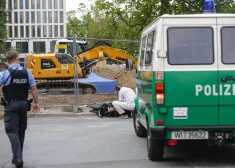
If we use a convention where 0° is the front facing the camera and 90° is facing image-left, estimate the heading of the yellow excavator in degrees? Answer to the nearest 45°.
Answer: approximately 270°

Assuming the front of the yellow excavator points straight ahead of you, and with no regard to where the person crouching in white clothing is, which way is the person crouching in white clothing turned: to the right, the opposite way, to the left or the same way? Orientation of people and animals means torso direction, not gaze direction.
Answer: the opposite way

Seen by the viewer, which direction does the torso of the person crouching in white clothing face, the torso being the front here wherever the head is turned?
to the viewer's left

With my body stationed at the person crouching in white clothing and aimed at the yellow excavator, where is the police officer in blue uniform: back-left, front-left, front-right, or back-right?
back-left

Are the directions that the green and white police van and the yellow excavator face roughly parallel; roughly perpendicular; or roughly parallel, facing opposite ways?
roughly perpendicular

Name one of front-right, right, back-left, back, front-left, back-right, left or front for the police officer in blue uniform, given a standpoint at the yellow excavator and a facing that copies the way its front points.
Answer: right

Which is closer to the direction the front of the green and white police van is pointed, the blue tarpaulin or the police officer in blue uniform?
the blue tarpaulin

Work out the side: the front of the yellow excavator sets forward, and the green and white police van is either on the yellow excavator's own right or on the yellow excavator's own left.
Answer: on the yellow excavator's own right
